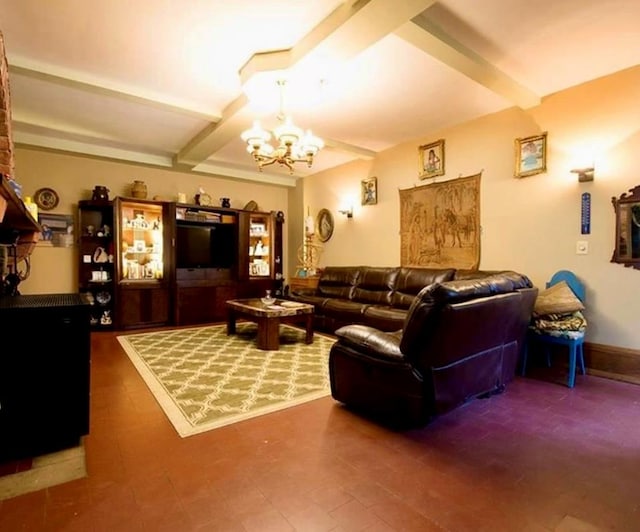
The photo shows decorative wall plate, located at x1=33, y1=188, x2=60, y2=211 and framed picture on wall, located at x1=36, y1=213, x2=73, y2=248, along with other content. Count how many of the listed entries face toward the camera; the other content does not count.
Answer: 2

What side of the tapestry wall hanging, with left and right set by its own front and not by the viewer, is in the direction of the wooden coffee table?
front

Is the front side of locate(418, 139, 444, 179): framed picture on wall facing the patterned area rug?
yes

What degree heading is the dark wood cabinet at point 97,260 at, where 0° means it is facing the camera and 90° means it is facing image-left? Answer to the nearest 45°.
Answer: approximately 0°

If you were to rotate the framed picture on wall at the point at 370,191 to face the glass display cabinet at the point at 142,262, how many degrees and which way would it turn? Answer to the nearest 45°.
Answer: approximately 45° to its right

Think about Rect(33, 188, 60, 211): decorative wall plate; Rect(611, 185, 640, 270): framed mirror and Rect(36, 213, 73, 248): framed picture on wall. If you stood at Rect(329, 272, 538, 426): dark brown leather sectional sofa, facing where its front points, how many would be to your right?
1

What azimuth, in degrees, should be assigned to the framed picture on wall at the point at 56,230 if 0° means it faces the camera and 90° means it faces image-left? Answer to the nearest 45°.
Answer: approximately 0°

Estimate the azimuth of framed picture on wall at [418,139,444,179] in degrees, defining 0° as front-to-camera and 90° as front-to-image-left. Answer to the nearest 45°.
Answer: approximately 45°

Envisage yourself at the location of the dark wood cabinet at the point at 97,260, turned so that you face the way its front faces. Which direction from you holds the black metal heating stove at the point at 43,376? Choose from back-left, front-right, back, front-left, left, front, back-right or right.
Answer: front

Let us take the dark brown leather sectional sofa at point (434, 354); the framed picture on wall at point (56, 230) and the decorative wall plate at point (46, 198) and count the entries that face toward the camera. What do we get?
2

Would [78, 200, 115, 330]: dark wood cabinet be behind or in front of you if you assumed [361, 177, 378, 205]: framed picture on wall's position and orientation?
in front

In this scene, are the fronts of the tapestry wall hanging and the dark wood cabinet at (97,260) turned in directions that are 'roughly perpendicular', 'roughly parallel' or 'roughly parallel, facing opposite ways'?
roughly perpendicular

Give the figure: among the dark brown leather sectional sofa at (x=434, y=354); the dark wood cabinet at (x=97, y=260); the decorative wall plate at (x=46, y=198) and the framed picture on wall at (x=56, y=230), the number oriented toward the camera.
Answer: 3

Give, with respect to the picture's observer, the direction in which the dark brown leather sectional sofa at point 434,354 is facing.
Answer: facing away from the viewer and to the left of the viewer

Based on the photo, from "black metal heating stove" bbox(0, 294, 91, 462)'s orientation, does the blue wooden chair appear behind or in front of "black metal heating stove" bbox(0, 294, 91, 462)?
in front

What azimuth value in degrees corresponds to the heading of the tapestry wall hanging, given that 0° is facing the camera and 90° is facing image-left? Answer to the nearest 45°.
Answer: approximately 45°

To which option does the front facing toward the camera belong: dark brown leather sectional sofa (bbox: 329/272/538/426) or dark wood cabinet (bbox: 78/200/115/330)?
the dark wood cabinet

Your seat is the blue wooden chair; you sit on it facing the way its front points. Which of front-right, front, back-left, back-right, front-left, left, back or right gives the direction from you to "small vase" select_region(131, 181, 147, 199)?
front-right

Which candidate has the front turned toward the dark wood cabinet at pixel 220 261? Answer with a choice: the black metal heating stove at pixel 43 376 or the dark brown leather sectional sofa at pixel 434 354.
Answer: the dark brown leather sectional sofa

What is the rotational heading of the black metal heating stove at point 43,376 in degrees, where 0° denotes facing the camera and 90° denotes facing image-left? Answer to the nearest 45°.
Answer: approximately 315°

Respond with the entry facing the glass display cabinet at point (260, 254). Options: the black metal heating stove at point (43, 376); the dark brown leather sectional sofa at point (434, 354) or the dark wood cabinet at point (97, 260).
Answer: the dark brown leather sectional sofa

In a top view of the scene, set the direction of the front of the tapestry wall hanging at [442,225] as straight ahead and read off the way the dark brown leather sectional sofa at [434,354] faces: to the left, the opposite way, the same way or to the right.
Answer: to the right

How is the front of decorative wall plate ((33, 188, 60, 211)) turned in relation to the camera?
facing the viewer

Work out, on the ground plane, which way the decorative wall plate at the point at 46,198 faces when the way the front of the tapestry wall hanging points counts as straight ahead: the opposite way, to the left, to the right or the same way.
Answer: to the left
